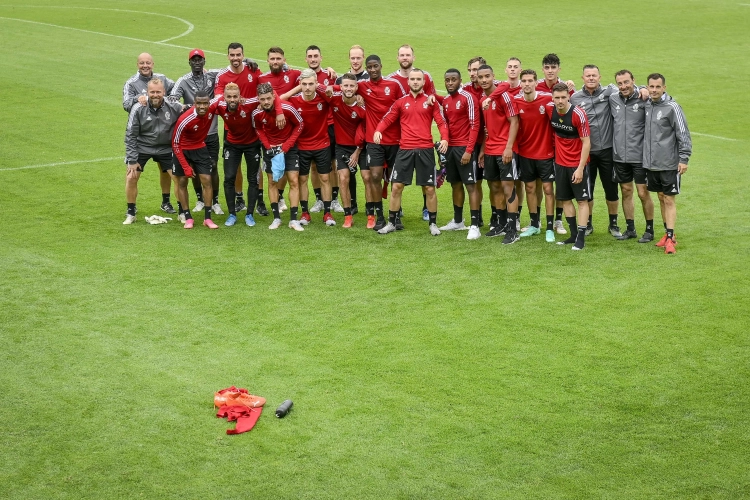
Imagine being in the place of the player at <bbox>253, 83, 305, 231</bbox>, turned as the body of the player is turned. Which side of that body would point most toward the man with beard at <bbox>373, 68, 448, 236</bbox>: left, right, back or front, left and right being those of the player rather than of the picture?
left

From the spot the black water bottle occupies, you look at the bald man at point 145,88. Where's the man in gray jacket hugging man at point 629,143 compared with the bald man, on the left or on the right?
right

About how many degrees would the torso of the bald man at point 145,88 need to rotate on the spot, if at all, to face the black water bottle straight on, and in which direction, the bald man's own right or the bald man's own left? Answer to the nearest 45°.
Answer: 0° — they already face it

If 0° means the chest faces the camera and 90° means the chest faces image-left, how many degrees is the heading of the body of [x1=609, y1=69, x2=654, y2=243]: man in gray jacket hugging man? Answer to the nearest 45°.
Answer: approximately 0°

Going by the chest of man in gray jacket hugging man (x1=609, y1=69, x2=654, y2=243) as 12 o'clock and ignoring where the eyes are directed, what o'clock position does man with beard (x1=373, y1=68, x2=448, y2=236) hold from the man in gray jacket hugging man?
The man with beard is roughly at 3 o'clock from the man in gray jacket hugging man.

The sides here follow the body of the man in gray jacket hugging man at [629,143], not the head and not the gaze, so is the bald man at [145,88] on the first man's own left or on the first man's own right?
on the first man's own right
